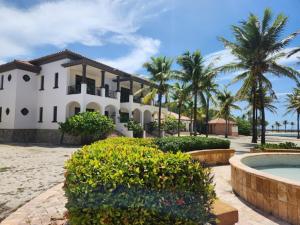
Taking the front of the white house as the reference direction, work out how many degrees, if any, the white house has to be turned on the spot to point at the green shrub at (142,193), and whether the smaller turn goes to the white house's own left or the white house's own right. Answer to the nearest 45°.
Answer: approximately 45° to the white house's own right

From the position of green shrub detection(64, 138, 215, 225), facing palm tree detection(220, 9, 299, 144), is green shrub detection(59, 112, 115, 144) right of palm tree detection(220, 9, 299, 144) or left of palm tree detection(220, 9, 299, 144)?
left

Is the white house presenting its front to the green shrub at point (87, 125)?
yes

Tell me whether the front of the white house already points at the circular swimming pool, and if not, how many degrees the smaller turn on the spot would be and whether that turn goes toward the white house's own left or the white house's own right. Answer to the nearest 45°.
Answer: approximately 45° to the white house's own right

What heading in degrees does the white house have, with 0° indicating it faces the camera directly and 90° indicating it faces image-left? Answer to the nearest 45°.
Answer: approximately 315°
